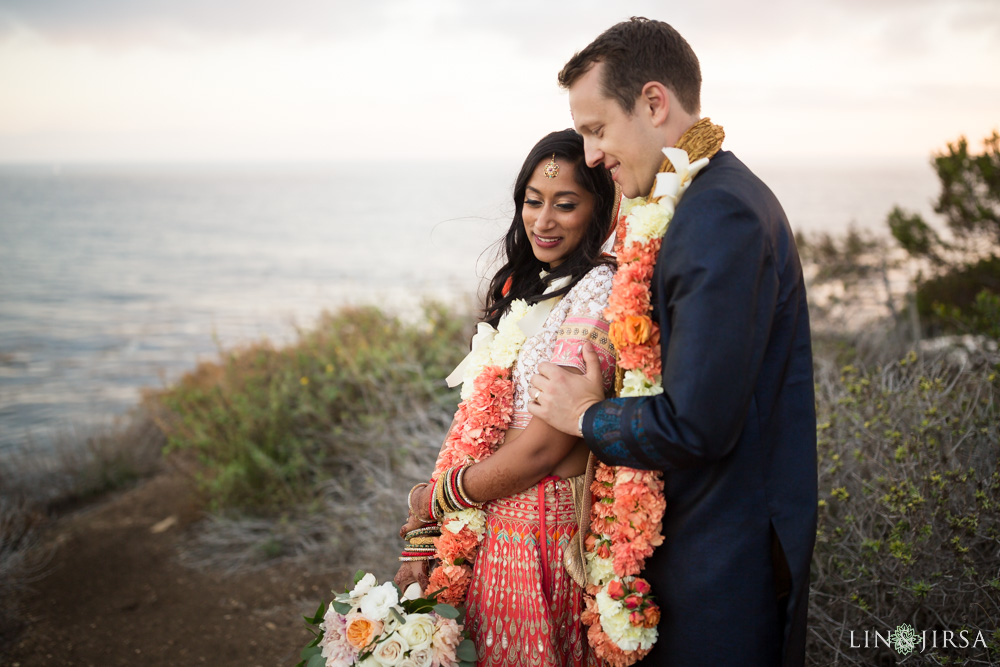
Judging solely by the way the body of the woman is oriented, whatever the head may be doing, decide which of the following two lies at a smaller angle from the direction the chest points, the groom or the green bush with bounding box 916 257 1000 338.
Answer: the groom

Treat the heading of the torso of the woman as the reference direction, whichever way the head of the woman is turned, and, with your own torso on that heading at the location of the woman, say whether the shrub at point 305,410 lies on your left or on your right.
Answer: on your right

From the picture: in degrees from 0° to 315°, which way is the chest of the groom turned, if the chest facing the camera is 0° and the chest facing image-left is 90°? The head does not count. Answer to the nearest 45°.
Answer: approximately 90°

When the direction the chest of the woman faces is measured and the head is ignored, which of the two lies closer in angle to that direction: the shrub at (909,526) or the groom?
the groom

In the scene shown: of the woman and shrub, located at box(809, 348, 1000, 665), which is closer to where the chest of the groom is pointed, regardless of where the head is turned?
the woman

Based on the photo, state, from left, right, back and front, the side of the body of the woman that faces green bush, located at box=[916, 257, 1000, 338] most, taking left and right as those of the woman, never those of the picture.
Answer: back

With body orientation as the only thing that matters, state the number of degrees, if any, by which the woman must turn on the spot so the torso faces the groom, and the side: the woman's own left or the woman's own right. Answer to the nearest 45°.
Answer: approximately 90° to the woman's own left

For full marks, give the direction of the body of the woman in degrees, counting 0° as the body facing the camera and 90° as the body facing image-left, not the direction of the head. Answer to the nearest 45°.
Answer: approximately 45°
